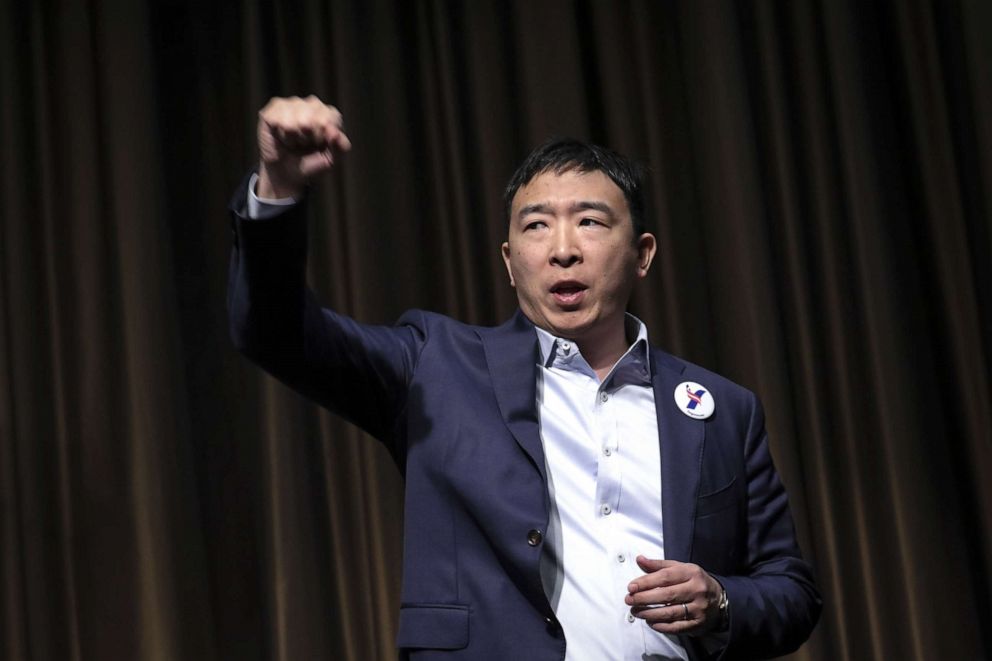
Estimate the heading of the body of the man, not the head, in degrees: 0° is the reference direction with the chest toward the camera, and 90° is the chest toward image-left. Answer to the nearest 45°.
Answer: approximately 0°
